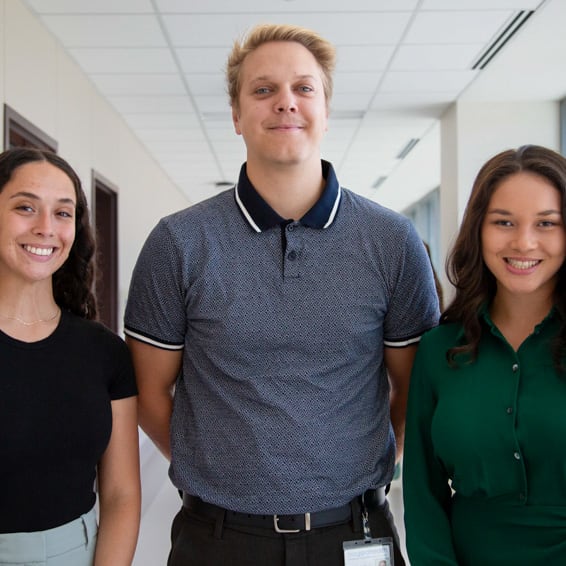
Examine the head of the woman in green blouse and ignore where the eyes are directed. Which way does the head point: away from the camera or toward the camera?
toward the camera

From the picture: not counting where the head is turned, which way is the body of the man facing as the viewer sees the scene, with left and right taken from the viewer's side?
facing the viewer

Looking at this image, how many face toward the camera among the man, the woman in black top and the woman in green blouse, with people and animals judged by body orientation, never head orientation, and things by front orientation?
3

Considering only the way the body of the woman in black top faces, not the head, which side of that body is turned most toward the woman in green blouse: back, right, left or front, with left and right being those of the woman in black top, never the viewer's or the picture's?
left

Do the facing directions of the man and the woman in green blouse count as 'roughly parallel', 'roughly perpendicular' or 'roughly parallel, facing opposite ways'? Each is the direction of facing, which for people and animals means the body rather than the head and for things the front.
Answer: roughly parallel

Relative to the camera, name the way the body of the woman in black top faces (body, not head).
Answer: toward the camera

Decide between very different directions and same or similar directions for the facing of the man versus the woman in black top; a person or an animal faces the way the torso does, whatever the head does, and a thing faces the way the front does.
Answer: same or similar directions

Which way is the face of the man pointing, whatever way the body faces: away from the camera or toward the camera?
toward the camera

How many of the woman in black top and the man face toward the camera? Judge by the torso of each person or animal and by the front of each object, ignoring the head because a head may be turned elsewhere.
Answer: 2
